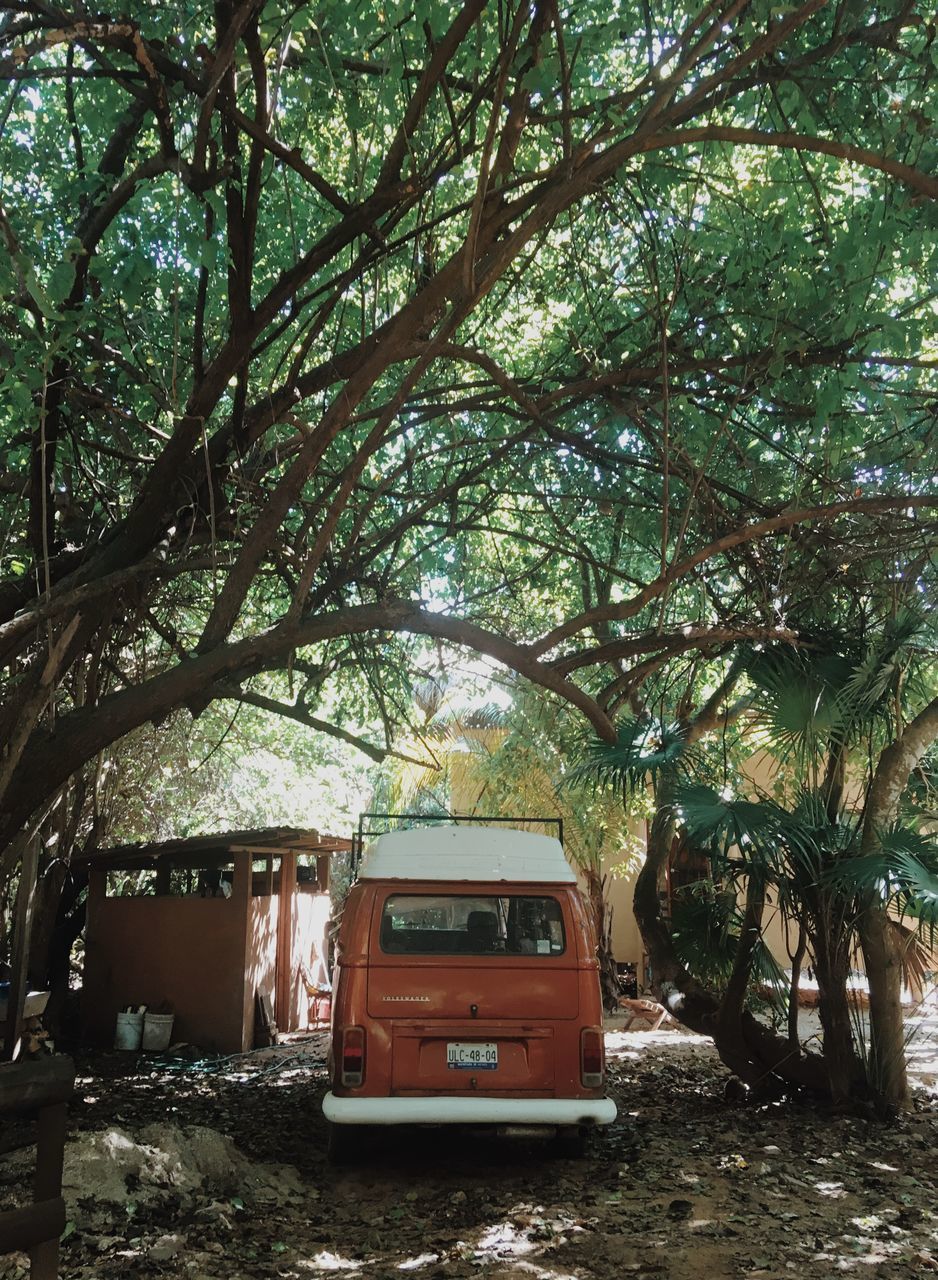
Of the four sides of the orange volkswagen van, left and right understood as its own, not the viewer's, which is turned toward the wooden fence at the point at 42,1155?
back

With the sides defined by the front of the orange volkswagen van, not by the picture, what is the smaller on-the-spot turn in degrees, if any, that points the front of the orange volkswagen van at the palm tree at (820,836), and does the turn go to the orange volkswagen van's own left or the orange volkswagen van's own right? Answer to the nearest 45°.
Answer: approximately 45° to the orange volkswagen van's own right

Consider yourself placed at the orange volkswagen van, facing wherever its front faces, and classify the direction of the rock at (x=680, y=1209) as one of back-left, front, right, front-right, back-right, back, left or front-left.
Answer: back-right

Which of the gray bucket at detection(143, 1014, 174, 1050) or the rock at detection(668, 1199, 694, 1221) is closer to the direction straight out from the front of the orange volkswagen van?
the gray bucket

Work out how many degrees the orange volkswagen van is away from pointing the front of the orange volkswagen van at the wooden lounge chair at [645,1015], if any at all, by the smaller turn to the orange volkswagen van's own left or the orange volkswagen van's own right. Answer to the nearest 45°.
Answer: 0° — it already faces it

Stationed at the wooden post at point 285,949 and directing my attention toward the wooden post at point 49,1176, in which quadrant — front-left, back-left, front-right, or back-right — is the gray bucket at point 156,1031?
front-right

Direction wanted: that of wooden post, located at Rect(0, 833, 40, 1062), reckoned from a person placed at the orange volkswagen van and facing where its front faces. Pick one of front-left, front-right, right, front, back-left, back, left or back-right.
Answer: front-left

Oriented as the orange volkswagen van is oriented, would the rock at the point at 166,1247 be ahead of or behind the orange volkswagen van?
behind

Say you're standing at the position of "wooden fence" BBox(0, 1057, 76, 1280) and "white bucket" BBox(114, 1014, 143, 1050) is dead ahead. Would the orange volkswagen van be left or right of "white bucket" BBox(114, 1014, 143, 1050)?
right

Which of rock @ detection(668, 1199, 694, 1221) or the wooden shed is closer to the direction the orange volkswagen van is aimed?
the wooden shed

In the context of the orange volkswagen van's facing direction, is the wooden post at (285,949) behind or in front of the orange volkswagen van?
in front

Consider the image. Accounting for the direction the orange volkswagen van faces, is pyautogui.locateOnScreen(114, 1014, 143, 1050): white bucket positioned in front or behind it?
in front

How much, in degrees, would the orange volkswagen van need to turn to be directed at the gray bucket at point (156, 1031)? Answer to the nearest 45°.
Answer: approximately 45° to its left

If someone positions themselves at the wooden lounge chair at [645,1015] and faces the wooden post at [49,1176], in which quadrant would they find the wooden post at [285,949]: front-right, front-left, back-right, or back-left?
front-right

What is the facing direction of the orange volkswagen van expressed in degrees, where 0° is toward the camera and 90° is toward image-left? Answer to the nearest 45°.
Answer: approximately 180°

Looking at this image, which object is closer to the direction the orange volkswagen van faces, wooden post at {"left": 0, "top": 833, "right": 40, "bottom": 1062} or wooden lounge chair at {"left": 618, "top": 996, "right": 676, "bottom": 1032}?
the wooden lounge chair

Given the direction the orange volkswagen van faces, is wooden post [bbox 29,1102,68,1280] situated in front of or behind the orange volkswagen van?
behind
